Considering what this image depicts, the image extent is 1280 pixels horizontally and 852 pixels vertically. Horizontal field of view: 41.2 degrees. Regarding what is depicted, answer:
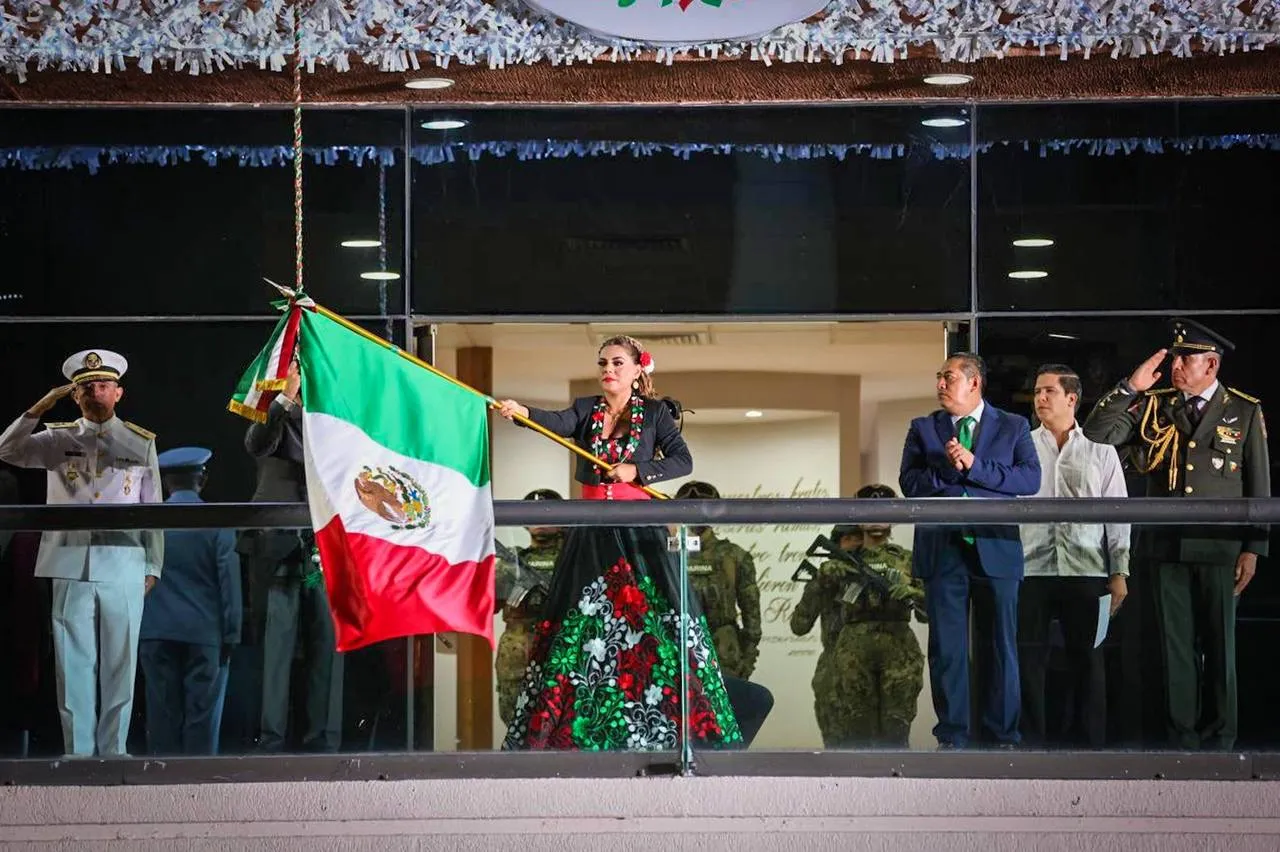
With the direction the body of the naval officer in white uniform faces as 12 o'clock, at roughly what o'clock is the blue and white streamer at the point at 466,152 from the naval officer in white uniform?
The blue and white streamer is roughly at 7 o'clock from the naval officer in white uniform.

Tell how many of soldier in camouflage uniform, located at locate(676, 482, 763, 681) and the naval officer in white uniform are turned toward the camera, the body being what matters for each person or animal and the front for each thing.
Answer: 2

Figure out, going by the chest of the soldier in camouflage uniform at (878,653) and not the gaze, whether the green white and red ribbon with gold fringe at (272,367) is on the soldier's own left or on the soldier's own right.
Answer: on the soldier's own right

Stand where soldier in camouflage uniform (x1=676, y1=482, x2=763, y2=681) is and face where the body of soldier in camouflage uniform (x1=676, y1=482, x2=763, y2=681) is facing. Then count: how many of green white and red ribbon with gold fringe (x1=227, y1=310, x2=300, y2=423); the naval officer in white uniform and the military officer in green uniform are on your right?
2

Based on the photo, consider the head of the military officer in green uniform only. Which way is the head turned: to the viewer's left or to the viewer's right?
to the viewer's left

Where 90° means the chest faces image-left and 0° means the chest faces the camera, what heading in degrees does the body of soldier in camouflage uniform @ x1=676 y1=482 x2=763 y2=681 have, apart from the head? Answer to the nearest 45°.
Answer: approximately 0°
